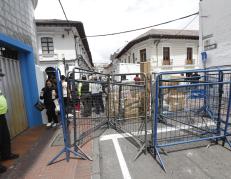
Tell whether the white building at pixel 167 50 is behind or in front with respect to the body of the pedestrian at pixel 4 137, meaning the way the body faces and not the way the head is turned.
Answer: in front

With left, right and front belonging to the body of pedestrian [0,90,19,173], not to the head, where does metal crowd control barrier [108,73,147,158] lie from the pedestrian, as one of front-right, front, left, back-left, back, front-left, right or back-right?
front

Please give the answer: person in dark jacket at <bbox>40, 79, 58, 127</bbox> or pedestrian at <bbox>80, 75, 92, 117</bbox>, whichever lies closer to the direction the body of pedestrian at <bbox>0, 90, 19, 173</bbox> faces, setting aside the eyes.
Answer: the pedestrian

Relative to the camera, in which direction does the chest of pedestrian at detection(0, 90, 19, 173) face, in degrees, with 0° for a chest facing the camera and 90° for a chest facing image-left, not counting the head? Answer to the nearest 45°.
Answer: approximately 270°

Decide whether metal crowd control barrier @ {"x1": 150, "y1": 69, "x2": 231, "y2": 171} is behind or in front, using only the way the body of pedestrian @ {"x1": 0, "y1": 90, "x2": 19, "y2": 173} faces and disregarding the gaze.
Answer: in front

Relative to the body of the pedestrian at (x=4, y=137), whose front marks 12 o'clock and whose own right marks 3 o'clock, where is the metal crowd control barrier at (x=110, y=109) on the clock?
The metal crowd control barrier is roughly at 12 o'clock from the pedestrian.

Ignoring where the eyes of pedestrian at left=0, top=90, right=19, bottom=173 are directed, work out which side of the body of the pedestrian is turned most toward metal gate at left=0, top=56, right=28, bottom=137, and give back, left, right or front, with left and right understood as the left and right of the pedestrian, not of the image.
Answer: left
